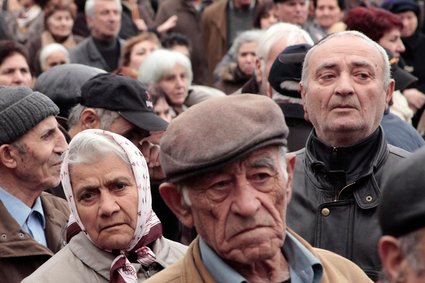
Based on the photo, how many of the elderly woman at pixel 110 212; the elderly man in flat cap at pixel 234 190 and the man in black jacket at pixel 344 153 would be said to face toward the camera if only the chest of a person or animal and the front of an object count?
3

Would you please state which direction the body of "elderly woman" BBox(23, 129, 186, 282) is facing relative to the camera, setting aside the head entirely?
toward the camera

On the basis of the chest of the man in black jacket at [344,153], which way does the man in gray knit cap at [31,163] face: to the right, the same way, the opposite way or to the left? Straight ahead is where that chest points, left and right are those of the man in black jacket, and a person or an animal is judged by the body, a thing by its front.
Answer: to the left

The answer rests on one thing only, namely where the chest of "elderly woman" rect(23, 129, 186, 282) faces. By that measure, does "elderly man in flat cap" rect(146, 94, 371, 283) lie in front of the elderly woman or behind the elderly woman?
in front

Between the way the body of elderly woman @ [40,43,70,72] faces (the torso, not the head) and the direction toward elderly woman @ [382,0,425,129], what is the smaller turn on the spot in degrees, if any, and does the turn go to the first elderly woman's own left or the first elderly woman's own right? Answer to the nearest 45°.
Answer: approximately 45° to the first elderly woman's own left

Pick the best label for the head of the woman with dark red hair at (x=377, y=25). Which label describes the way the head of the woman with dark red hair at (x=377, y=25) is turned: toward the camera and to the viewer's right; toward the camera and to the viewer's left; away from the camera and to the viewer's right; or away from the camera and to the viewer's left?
toward the camera and to the viewer's right

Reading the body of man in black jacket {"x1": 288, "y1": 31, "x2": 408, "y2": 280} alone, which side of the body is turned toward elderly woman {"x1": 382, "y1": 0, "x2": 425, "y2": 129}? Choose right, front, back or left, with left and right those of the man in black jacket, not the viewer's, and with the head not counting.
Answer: back

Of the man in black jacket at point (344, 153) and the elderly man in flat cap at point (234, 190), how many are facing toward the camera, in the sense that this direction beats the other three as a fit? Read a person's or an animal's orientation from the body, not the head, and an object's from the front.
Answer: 2

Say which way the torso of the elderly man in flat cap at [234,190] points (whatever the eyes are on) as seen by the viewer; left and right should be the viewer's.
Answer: facing the viewer

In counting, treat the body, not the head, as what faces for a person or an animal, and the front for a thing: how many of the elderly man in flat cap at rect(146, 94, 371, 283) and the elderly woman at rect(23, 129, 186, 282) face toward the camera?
2

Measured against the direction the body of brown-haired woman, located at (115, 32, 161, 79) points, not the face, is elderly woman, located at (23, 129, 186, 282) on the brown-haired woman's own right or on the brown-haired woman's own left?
on the brown-haired woman's own right

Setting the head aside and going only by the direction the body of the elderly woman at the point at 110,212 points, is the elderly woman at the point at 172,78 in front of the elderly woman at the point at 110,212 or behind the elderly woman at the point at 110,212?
behind

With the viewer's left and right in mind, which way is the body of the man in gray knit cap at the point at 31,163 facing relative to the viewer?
facing the viewer and to the right of the viewer

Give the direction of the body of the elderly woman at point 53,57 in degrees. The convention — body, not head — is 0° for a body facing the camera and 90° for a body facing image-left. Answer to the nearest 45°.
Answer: approximately 315°
